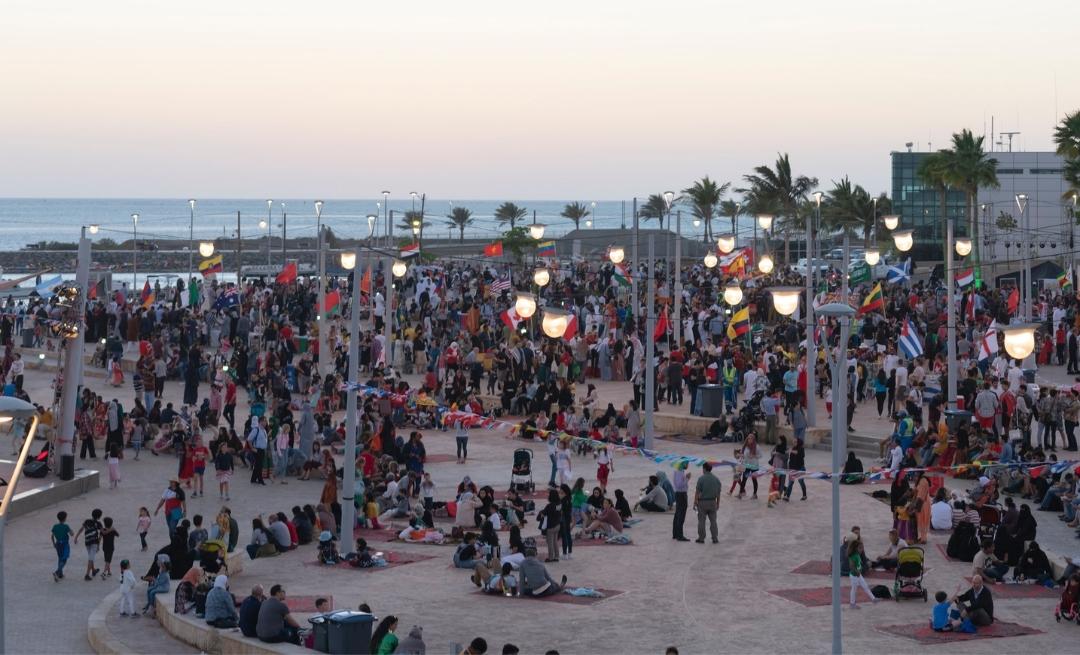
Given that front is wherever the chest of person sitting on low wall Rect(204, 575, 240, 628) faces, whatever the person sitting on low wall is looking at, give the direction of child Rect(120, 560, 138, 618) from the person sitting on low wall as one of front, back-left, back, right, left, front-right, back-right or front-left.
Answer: left

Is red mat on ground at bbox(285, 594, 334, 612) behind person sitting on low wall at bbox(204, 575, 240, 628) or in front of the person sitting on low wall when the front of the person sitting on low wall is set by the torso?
in front

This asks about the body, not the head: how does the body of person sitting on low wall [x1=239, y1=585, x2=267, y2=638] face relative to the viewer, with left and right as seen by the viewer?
facing away from the viewer and to the right of the viewer

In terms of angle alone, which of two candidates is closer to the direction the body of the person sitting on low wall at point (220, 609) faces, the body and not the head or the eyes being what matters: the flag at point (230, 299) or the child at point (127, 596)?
the flag

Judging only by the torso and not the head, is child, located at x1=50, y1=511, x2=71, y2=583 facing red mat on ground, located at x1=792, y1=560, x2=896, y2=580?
no

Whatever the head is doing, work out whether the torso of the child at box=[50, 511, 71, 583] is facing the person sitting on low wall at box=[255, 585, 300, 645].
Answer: no

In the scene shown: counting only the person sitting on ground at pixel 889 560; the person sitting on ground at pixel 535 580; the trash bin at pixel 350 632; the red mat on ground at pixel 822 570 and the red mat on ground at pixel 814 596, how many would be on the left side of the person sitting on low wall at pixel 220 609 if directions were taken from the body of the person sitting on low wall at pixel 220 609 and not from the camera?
0

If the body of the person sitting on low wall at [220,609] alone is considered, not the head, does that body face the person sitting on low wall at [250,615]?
no

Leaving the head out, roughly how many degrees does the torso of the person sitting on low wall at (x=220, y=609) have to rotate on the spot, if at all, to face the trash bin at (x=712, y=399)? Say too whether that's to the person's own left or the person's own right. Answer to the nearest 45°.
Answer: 0° — they already face it

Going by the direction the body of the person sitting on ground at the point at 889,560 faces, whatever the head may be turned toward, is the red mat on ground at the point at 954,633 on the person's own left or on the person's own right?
on the person's own left

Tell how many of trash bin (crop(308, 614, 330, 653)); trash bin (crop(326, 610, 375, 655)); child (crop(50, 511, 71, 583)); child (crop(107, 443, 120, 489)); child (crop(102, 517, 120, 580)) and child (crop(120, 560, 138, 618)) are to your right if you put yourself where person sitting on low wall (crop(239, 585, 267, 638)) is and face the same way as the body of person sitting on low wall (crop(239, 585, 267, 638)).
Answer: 2

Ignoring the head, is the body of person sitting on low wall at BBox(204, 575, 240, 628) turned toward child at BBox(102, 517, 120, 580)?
no
